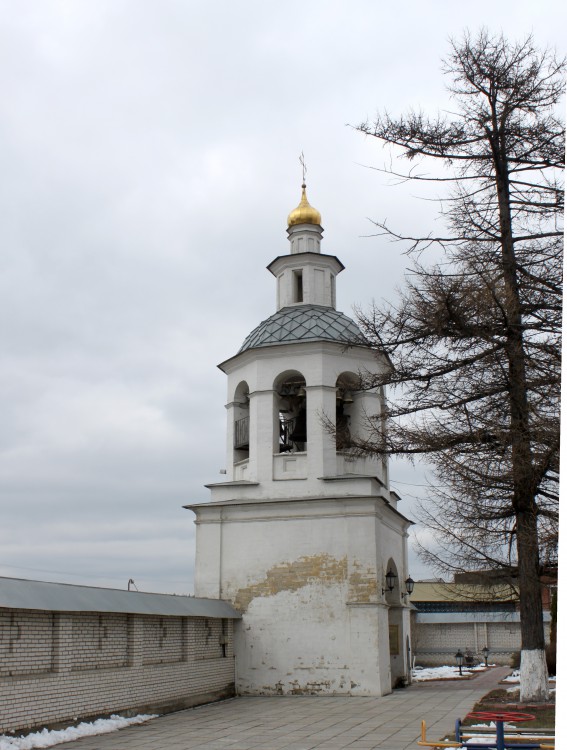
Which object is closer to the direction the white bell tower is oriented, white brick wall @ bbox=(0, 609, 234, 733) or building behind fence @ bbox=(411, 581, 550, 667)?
the building behind fence

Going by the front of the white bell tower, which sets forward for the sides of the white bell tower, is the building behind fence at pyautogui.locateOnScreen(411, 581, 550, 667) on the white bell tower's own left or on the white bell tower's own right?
on the white bell tower's own left

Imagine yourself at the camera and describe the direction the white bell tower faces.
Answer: facing to the right of the viewer
